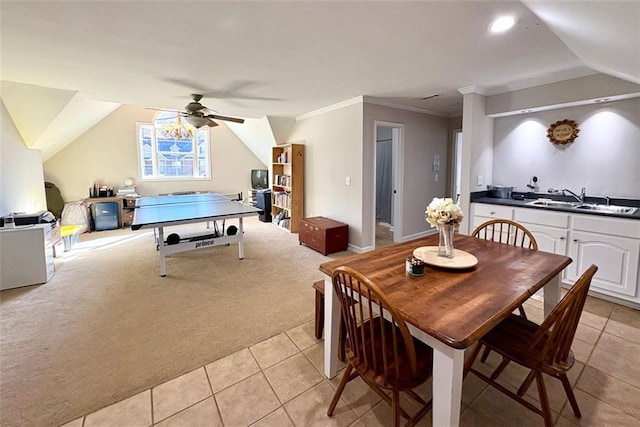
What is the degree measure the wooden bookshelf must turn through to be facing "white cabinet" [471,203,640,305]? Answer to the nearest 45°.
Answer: approximately 90° to its left

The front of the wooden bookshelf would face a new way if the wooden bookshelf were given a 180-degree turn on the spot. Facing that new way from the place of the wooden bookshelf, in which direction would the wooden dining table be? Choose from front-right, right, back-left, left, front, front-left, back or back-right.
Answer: back-right

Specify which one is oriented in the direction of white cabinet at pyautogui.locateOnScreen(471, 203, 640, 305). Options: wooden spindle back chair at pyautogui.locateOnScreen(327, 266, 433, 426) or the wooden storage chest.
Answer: the wooden spindle back chair

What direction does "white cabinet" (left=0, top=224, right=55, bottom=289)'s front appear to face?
to the viewer's right

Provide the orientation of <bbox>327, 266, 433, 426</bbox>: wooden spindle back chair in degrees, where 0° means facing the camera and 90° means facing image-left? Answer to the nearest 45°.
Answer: approximately 225°

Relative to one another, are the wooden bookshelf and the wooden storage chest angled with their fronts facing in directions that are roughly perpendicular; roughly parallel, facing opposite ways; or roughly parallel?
roughly parallel

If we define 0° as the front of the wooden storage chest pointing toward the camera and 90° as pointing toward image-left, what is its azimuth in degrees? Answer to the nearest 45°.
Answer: approximately 45°

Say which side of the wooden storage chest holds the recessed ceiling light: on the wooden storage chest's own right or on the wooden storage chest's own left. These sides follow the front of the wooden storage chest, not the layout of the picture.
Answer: on the wooden storage chest's own left

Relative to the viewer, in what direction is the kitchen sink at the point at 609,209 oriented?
toward the camera

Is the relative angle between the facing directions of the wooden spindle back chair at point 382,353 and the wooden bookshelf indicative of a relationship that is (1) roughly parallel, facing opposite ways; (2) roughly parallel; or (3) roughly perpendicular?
roughly parallel, facing opposite ways

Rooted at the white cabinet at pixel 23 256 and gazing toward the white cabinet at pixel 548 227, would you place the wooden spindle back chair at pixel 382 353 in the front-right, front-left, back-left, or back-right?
front-right

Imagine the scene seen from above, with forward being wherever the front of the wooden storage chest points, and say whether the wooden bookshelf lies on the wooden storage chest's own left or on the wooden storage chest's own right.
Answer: on the wooden storage chest's own right

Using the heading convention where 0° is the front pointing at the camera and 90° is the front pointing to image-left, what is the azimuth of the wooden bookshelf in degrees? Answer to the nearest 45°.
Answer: approximately 45°
